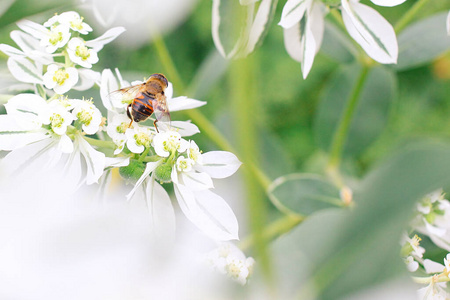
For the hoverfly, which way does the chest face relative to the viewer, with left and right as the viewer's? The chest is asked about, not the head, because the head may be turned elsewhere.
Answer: facing away from the viewer and to the right of the viewer
